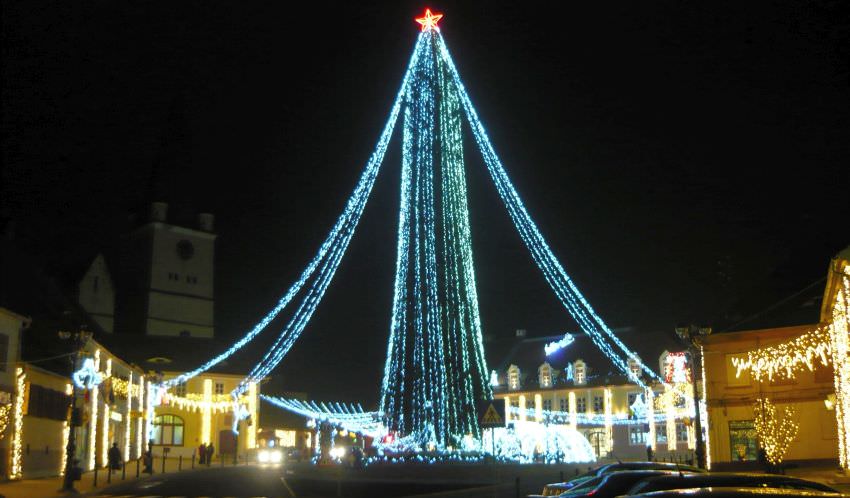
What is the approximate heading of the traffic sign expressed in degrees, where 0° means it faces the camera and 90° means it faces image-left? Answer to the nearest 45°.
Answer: approximately 0°

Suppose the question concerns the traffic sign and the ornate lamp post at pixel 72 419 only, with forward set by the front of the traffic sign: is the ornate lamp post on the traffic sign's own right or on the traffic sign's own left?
on the traffic sign's own right

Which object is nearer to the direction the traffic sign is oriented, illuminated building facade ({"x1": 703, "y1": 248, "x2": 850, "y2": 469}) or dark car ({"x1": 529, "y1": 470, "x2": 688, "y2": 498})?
the dark car

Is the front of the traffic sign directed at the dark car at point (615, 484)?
yes

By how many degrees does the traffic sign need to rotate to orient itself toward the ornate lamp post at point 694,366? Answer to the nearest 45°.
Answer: approximately 90° to its left
